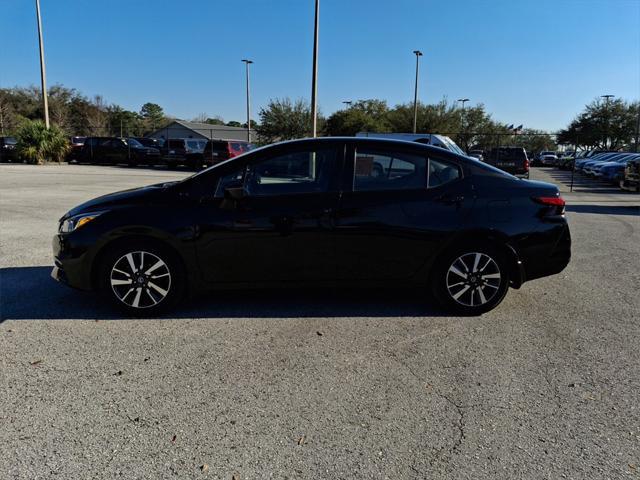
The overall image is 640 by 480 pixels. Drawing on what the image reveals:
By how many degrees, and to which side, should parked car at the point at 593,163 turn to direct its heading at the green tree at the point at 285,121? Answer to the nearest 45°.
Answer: approximately 45° to its right

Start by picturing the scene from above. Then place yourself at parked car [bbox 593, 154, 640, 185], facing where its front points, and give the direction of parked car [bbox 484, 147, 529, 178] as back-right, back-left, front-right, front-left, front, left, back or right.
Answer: front-right

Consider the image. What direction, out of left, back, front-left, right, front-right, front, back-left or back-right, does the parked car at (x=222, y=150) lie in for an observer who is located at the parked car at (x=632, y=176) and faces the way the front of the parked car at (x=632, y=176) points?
front-right

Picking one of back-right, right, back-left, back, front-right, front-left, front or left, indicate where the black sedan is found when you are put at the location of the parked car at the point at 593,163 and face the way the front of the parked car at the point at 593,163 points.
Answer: front-left

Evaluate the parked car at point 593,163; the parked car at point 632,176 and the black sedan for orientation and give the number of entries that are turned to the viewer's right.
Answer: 0

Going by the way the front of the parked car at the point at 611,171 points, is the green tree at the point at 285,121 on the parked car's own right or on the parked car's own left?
on the parked car's own right

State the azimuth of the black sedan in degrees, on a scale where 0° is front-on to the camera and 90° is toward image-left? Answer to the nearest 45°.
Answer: approximately 90°

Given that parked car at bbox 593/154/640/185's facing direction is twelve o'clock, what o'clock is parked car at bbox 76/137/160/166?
parked car at bbox 76/137/160/166 is roughly at 1 o'clock from parked car at bbox 593/154/640/185.

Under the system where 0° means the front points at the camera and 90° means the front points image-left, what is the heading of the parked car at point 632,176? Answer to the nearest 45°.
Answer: approximately 45°

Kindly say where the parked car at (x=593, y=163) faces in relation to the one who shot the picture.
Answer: facing the viewer and to the left of the viewer
